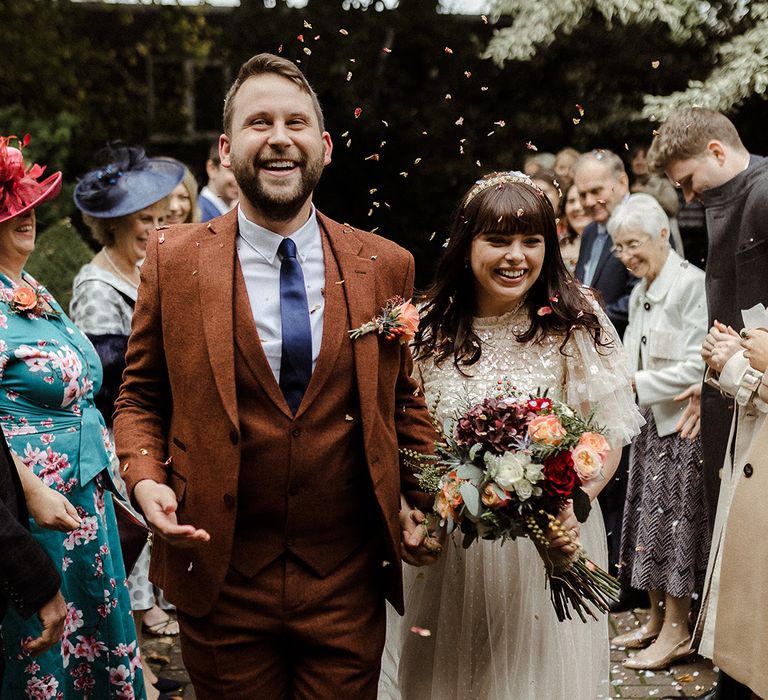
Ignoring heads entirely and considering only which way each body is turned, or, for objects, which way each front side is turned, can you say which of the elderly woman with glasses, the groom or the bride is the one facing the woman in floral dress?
the elderly woman with glasses

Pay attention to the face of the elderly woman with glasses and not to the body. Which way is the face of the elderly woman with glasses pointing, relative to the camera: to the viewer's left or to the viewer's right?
to the viewer's left

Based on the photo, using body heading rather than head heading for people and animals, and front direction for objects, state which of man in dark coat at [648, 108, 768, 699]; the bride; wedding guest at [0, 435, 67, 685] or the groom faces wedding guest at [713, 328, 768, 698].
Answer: wedding guest at [0, 435, 67, 685]

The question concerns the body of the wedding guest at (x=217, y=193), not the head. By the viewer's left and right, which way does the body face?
facing the viewer and to the right of the viewer

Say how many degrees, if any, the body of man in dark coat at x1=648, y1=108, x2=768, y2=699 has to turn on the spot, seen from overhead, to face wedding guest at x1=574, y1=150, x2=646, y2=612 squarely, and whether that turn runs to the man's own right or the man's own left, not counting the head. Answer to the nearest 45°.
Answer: approximately 90° to the man's own right

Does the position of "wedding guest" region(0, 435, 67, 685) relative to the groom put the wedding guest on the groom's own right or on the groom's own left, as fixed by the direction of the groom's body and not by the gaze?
on the groom's own right

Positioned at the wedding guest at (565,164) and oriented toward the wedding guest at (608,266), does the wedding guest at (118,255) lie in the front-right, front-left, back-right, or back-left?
front-right

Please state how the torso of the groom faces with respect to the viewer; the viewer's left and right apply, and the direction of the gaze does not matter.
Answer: facing the viewer

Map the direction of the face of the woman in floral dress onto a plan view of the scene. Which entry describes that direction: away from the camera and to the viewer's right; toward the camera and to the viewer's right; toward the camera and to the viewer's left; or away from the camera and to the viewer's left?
toward the camera and to the viewer's right

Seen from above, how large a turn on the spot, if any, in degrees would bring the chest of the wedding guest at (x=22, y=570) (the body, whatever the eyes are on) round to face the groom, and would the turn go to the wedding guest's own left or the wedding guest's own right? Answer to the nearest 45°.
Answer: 0° — they already face them

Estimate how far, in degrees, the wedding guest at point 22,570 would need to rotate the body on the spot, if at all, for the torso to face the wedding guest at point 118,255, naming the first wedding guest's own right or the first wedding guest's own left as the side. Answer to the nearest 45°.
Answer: approximately 90° to the first wedding guest's own left

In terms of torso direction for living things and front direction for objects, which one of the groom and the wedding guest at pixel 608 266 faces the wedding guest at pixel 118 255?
the wedding guest at pixel 608 266

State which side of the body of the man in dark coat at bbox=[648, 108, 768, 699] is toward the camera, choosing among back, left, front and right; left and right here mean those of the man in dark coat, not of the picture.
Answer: left

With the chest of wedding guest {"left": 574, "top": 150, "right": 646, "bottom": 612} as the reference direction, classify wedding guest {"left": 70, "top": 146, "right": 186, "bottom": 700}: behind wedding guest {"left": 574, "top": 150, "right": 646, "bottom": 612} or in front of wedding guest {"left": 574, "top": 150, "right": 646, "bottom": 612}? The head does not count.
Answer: in front

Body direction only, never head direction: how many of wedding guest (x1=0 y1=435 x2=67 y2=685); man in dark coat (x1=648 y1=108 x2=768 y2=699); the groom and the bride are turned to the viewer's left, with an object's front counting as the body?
1

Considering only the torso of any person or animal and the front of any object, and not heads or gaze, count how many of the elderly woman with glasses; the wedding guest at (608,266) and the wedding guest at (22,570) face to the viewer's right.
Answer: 1

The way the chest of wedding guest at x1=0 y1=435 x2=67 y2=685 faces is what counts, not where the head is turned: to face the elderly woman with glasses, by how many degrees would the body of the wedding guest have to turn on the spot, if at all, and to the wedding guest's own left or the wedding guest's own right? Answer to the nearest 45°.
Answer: approximately 45° to the wedding guest's own left

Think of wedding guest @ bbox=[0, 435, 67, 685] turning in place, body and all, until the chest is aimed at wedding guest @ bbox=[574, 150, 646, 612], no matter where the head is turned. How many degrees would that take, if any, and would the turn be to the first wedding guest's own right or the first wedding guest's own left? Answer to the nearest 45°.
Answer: approximately 45° to the first wedding guest's own left
